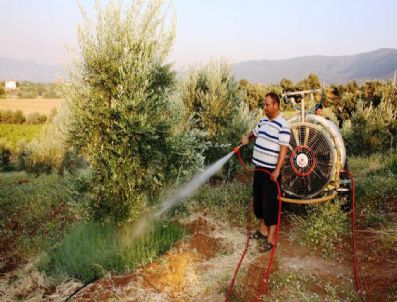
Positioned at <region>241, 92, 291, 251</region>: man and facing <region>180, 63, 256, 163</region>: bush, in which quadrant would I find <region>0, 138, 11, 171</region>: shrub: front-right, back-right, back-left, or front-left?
front-left

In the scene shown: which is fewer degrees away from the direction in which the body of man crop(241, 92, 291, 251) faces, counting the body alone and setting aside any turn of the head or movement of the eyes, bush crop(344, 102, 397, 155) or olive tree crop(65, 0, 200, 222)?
the olive tree

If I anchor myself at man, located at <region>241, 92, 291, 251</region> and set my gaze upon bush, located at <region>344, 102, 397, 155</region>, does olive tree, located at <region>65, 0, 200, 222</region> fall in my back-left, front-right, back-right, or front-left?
back-left

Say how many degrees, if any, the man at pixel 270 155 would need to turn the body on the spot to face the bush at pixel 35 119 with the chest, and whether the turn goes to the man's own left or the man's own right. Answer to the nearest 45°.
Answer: approximately 90° to the man's own right

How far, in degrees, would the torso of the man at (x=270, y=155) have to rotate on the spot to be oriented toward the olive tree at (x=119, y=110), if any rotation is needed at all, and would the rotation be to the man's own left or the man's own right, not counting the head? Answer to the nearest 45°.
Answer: approximately 45° to the man's own right

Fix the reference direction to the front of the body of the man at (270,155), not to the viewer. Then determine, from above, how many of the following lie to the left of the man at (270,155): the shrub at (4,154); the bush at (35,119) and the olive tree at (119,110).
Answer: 0

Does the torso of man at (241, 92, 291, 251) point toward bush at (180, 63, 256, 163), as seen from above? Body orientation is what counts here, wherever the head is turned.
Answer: no

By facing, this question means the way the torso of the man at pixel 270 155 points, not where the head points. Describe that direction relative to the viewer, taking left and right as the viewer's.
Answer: facing the viewer and to the left of the viewer

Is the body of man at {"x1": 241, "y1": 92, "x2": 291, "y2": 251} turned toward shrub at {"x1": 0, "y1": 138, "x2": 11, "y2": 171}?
no

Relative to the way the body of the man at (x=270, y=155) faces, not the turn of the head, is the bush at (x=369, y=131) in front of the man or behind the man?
behind
